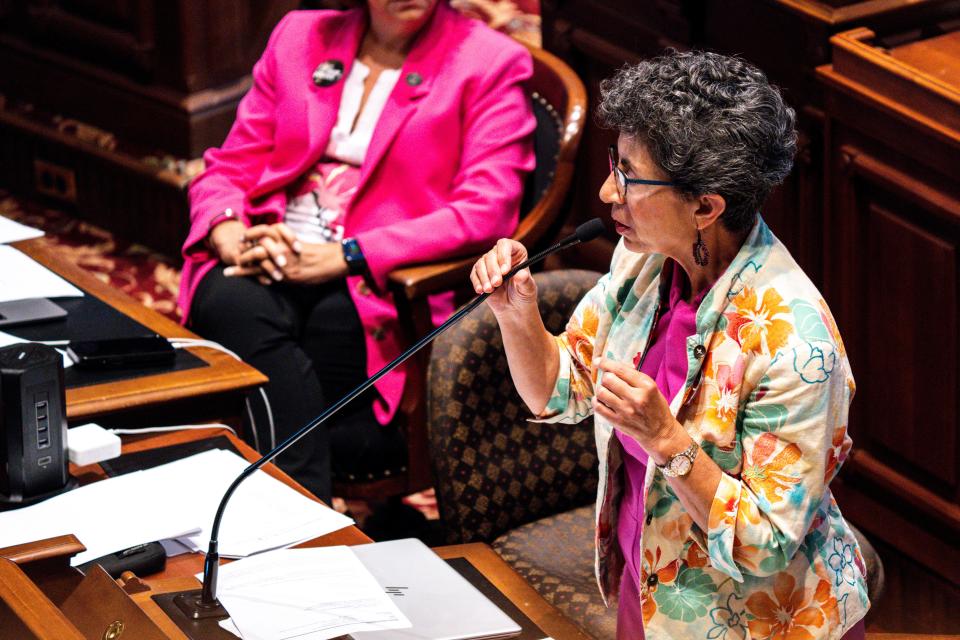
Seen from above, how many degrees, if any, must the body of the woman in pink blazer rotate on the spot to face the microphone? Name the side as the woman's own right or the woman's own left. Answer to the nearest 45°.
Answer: approximately 45° to the woman's own left

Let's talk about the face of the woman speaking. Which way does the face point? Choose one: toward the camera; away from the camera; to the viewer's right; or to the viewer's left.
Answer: to the viewer's left

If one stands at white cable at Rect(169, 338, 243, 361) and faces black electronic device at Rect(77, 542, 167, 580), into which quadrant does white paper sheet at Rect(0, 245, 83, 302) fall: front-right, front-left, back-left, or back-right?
back-right

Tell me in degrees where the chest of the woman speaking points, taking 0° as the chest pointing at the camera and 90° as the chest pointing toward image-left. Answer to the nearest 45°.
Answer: approximately 45°

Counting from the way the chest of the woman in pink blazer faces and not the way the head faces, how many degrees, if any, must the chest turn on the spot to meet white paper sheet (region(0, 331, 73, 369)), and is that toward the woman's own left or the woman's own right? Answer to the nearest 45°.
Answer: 0° — they already face it

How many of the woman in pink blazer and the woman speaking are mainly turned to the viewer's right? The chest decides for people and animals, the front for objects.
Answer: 0

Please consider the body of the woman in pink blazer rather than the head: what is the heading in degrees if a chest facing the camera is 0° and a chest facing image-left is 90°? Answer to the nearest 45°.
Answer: approximately 45°

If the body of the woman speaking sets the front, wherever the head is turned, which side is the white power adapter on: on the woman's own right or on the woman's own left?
on the woman's own right

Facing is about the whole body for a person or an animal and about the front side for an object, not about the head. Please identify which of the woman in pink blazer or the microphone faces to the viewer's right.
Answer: the microphone

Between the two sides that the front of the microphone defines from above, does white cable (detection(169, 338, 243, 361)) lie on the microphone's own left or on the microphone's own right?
on the microphone's own left
